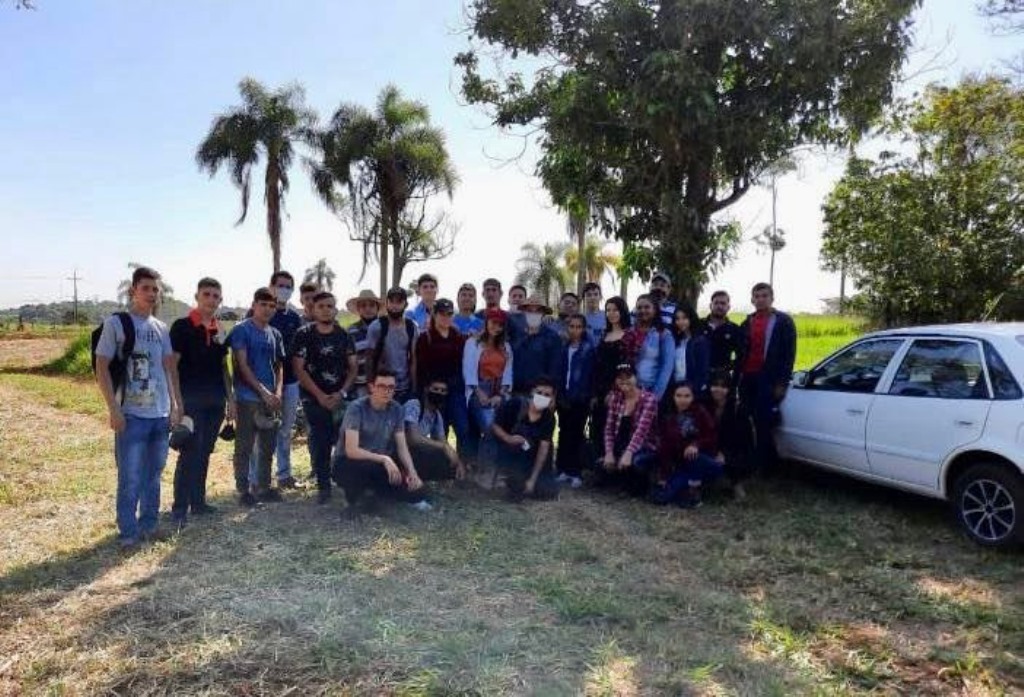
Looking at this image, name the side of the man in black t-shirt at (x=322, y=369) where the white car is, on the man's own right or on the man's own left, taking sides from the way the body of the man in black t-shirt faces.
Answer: on the man's own left

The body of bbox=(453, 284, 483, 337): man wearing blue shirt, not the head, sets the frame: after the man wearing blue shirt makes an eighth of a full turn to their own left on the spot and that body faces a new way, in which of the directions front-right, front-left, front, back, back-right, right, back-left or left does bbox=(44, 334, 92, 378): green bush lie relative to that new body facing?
back

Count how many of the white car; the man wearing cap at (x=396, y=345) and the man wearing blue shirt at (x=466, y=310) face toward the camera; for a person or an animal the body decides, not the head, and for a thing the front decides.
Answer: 2

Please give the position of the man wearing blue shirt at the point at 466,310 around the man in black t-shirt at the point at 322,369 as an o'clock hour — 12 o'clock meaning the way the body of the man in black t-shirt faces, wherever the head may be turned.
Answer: The man wearing blue shirt is roughly at 8 o'clock from the man in black t-shirt.

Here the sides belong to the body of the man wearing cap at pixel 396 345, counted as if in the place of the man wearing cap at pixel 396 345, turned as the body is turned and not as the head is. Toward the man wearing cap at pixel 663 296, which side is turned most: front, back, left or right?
left

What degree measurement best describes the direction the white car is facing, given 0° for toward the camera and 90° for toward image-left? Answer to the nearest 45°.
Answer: approximately 135°

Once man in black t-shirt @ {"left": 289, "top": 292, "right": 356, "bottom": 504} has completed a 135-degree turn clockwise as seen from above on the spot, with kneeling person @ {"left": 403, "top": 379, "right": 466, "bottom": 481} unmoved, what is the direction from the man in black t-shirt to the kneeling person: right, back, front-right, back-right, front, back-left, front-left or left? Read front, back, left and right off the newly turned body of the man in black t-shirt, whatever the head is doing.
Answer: back-right

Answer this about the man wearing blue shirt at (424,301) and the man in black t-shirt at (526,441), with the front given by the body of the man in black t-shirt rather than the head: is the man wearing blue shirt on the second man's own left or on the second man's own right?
on the second man's own right
